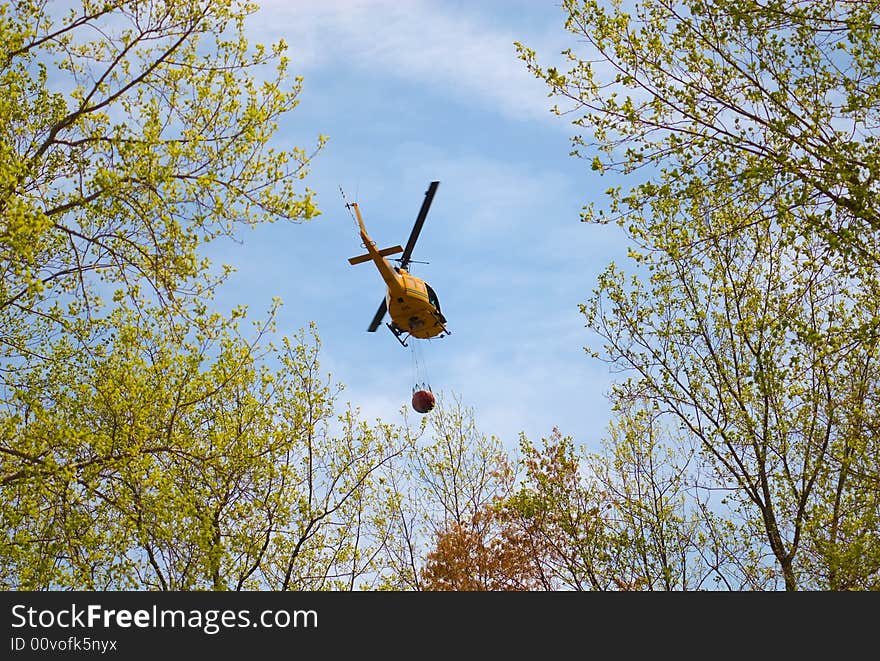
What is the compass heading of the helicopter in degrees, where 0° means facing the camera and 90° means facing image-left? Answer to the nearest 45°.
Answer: approximately 225°
